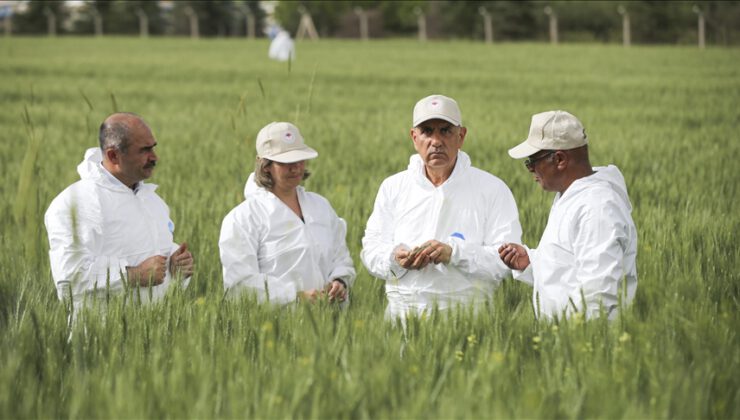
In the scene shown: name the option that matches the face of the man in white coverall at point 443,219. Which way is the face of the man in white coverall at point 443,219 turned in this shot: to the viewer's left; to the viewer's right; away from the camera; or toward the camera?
toward the camera

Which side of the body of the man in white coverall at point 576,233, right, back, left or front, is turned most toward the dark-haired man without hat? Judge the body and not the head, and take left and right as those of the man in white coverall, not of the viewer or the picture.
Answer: front

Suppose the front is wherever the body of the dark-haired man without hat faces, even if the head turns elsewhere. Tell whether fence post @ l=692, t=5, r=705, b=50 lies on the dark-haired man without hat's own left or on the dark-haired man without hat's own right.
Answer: on the dark-haired man without hat's own left

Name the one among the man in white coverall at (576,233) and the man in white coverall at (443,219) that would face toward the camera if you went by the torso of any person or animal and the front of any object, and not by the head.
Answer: the man in white coverall at (443,219)

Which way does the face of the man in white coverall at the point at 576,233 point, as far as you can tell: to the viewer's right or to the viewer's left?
to the viewer's left

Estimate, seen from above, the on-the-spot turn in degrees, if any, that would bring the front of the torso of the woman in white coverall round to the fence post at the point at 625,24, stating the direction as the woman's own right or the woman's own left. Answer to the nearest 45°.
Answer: approximately 135° to the woman's own left

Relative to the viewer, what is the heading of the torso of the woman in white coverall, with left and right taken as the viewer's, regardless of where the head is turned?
facing the viewer and to the right of the viewer

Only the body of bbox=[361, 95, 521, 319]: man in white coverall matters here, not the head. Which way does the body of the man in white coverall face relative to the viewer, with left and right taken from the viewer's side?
facing the viewer

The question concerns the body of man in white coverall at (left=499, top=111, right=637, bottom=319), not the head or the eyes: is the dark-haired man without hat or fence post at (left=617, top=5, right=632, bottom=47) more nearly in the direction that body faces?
the dark-haired man without hat

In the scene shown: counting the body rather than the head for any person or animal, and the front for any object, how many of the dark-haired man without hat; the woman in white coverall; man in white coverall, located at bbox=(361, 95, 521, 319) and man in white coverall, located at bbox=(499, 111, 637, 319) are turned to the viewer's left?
1

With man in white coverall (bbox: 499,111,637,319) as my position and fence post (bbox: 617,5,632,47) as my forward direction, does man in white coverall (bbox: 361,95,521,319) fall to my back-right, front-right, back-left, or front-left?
front-left

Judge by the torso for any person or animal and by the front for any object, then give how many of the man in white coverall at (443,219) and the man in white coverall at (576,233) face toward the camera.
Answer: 1

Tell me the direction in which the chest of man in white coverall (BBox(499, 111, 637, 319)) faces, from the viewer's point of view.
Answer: to the viewer's left
